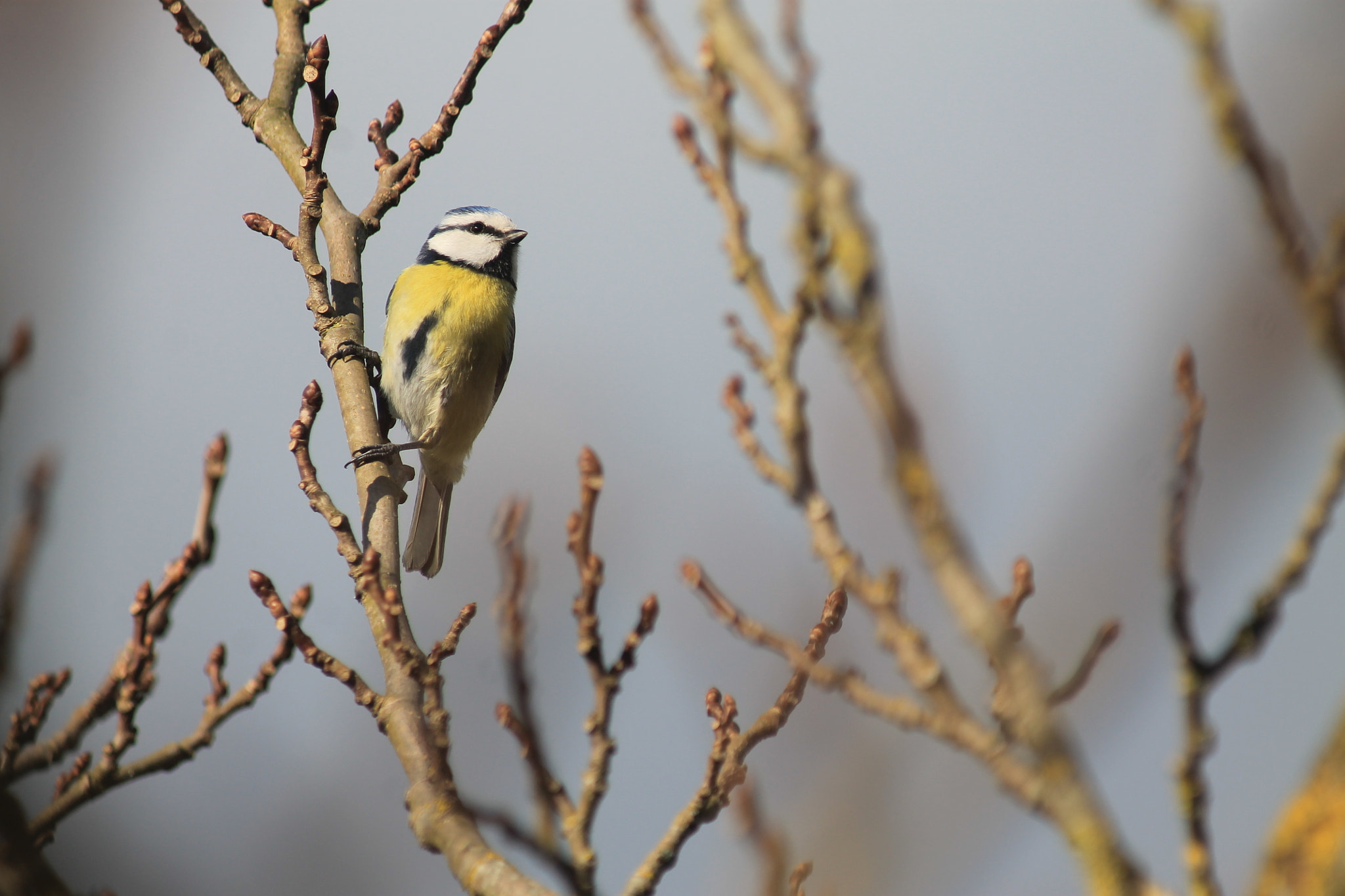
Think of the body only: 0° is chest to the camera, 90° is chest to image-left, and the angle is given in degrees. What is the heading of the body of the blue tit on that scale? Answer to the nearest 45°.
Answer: approximately 315°
